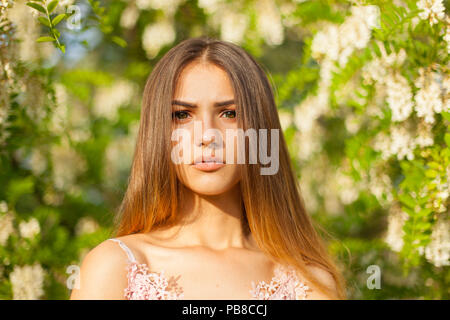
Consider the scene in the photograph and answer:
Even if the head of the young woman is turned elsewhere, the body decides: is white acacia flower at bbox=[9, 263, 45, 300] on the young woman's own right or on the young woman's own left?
on the young woman's own right

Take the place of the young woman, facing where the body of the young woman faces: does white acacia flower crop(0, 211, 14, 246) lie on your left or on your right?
on your right

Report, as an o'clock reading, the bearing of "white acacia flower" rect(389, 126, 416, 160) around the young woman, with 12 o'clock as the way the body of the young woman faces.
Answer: The white acacia flower is roughly at 8 o'clock from the young woman.

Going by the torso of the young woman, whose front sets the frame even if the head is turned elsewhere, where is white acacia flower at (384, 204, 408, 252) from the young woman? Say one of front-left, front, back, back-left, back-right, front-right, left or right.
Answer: back-left

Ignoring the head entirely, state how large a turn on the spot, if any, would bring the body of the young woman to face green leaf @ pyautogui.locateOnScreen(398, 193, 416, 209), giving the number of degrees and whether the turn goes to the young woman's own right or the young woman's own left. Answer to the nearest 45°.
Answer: approximately 135° to the young woman's own left

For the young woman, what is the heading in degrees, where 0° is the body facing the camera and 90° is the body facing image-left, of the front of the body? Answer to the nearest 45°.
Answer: approximately 0°

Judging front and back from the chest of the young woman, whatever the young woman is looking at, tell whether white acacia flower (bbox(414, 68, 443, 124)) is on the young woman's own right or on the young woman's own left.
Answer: on the young woman's own left

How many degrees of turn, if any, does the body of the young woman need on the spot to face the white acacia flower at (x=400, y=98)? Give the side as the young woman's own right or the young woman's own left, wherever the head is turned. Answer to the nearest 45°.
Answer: approximately 135° to the young woman's own left
